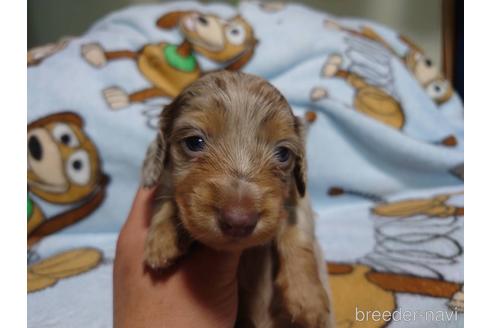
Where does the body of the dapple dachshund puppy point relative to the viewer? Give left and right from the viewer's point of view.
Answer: facing the viewer
